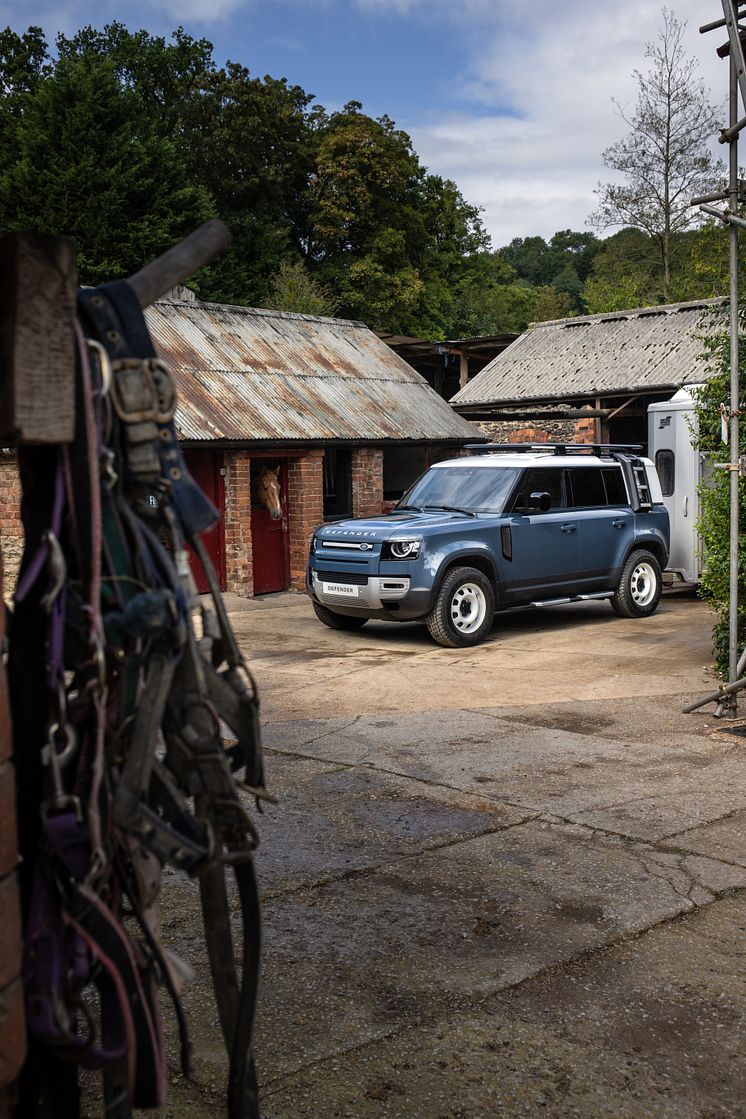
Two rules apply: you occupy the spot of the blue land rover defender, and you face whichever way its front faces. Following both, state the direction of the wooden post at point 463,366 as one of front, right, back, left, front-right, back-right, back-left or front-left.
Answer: back-right

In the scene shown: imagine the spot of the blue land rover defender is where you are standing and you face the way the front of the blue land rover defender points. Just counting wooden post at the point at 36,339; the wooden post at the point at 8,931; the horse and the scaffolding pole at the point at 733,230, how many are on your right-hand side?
1

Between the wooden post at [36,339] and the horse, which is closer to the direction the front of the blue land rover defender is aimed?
the wooden post

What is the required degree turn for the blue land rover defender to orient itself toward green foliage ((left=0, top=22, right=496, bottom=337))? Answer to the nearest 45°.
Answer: approximately 135° to its right

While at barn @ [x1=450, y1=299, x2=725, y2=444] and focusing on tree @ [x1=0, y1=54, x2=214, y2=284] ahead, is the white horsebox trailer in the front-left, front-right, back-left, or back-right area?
back-left

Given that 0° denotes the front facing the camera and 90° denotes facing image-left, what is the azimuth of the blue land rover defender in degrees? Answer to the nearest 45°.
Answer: approximately 45°

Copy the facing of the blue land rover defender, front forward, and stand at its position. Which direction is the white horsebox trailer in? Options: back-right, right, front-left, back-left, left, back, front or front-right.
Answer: back

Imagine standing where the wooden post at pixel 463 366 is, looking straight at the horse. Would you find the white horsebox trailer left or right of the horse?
left

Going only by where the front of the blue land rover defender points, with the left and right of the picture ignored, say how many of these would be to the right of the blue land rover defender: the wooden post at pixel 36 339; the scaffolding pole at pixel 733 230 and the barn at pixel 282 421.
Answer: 1

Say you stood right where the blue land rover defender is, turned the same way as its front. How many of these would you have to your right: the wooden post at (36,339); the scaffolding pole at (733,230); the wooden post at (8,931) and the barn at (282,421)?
1

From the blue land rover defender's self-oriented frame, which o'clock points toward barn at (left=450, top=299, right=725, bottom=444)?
The barn is roughly at 5 o'clock from the blue land rover defender.

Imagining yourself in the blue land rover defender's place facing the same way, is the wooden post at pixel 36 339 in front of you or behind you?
in front

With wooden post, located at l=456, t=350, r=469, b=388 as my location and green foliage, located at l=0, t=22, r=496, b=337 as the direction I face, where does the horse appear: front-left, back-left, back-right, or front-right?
back-left

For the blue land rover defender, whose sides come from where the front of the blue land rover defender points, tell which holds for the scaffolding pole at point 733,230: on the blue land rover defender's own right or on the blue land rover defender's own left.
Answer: on the blue land rover defender's own left

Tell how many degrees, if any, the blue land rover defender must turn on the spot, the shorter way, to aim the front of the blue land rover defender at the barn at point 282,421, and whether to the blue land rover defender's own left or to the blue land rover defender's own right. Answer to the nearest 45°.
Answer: approximately 90° to the blue land rover defender's own right

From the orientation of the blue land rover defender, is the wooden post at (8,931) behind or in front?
in front
